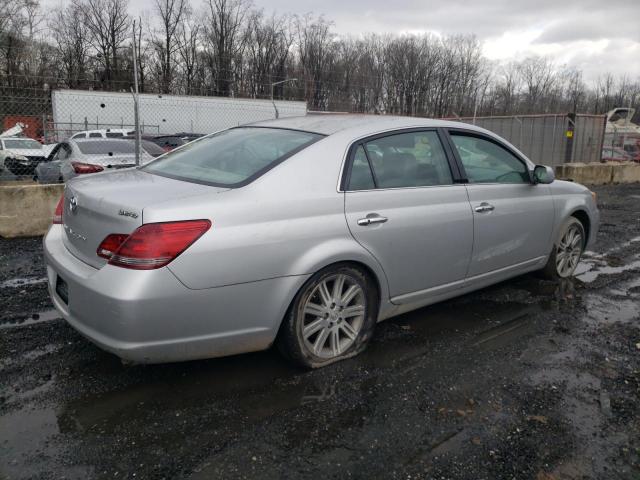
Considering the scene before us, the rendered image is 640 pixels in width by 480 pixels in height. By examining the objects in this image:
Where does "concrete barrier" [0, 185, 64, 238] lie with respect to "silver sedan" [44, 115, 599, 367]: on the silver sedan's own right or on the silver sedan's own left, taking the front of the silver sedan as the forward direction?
on the silver sedan's own left

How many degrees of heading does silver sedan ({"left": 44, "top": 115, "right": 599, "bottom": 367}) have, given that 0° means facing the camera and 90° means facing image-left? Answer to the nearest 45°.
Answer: approximately 225°

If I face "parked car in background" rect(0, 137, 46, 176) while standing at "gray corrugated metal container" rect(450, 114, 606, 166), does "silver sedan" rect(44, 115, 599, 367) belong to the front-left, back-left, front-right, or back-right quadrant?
front-left

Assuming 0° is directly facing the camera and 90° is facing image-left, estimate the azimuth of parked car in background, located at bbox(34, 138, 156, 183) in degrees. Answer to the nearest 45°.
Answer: approximately 135°

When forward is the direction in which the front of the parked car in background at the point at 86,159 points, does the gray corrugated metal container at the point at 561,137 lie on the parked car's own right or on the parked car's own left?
on the parked car's own right

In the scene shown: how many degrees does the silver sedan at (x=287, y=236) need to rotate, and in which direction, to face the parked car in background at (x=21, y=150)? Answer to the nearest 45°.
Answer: approximately 90° to its left

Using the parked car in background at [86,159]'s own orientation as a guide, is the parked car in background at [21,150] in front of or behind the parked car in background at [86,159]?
in front

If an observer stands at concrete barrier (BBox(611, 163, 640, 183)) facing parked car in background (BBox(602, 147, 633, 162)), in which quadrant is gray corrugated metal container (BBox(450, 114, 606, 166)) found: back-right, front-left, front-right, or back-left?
front-left

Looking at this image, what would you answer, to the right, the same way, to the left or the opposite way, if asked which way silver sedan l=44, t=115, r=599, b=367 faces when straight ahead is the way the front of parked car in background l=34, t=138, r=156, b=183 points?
to the right
